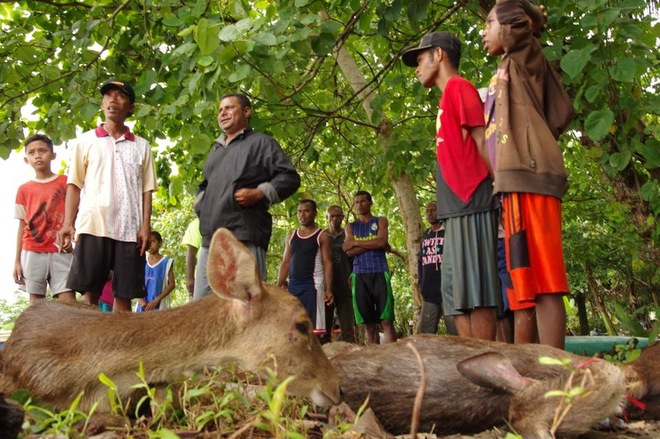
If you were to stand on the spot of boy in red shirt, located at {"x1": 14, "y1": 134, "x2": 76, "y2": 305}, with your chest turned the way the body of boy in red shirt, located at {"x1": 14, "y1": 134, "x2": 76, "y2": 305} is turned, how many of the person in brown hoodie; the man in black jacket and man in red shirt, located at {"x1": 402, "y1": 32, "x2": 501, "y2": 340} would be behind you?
0

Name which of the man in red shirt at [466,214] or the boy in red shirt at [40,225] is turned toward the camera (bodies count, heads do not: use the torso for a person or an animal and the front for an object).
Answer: the boy in red shirt at [40,225]

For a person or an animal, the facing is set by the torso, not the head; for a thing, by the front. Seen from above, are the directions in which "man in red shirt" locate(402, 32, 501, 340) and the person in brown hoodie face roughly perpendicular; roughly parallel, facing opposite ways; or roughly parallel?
roughly parallel

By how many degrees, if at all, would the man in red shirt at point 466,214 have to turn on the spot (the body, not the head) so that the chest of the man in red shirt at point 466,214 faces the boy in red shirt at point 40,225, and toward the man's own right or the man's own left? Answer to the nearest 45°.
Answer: approximately 45° to the man's own right

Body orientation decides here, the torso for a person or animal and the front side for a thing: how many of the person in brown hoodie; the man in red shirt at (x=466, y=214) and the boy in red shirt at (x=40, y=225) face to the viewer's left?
2

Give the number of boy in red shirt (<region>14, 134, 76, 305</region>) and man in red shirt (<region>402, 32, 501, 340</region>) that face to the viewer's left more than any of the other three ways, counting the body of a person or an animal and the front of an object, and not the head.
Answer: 1

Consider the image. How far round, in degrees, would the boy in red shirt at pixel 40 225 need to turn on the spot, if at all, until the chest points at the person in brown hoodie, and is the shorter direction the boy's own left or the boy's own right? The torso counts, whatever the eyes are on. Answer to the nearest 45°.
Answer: approximately 45° to the boy's own left

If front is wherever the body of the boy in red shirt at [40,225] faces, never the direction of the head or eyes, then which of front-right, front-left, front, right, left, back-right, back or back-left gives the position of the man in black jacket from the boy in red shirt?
front-left

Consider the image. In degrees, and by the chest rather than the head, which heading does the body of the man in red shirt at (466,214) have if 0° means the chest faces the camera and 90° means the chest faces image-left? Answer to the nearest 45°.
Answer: approximately 90°

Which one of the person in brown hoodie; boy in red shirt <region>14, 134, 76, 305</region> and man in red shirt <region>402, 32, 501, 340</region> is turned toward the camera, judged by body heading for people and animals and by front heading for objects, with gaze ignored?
boy in red shirt <region>14, 134, 76, 305</region>

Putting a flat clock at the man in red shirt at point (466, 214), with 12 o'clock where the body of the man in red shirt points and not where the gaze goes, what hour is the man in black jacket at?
The man in black jacket is roughly at 1 o'clock from the man in red shirt.

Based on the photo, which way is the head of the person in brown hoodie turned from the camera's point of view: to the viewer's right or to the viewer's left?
to the viewer's left

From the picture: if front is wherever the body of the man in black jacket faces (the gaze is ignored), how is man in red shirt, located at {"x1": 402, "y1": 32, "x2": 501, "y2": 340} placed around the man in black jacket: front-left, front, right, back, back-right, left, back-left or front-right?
left

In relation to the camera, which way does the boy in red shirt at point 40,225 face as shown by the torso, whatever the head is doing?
toward the camera

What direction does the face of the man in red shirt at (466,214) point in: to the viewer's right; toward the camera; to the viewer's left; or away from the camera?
to the viewer's left

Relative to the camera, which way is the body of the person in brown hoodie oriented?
to the viewer's left

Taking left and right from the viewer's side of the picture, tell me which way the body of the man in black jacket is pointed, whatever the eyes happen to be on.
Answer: facing the viewer and to the left of the viewer
